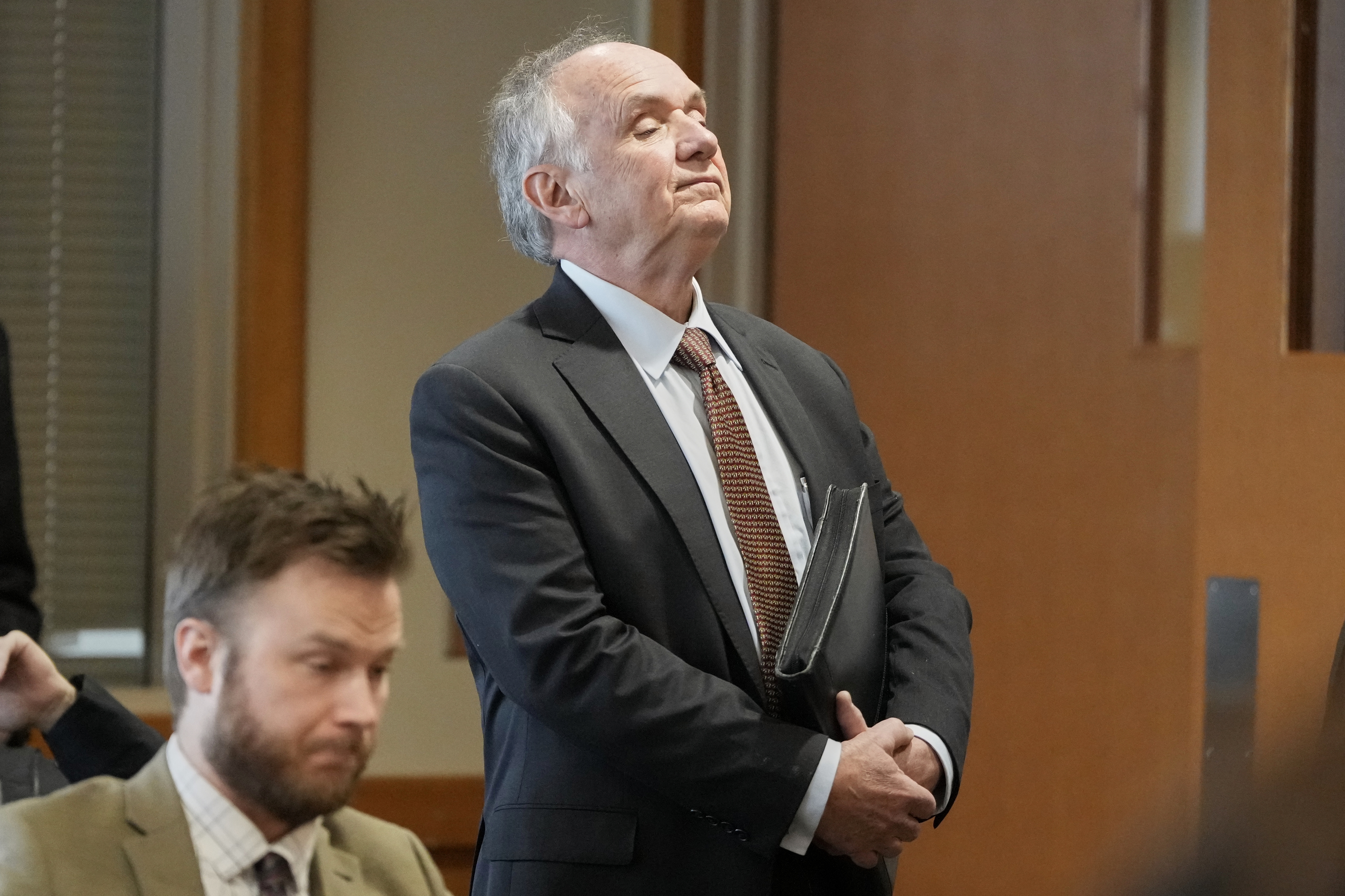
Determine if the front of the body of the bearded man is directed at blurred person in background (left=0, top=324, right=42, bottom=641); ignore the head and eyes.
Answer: no

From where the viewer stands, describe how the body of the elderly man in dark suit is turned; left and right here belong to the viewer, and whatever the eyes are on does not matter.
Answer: facing the viewer and to the right of the viewer

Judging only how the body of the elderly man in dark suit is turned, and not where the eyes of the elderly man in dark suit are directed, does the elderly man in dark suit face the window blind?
no

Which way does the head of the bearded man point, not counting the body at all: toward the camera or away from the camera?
toward the camera

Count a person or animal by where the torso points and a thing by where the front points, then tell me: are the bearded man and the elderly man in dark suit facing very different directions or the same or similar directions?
same or similar directions

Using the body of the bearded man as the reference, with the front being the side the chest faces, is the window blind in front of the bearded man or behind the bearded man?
behind

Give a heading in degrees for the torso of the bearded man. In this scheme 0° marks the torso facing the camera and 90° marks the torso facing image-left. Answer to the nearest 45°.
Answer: approximately 315°

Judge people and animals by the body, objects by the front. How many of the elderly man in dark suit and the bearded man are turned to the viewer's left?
0
